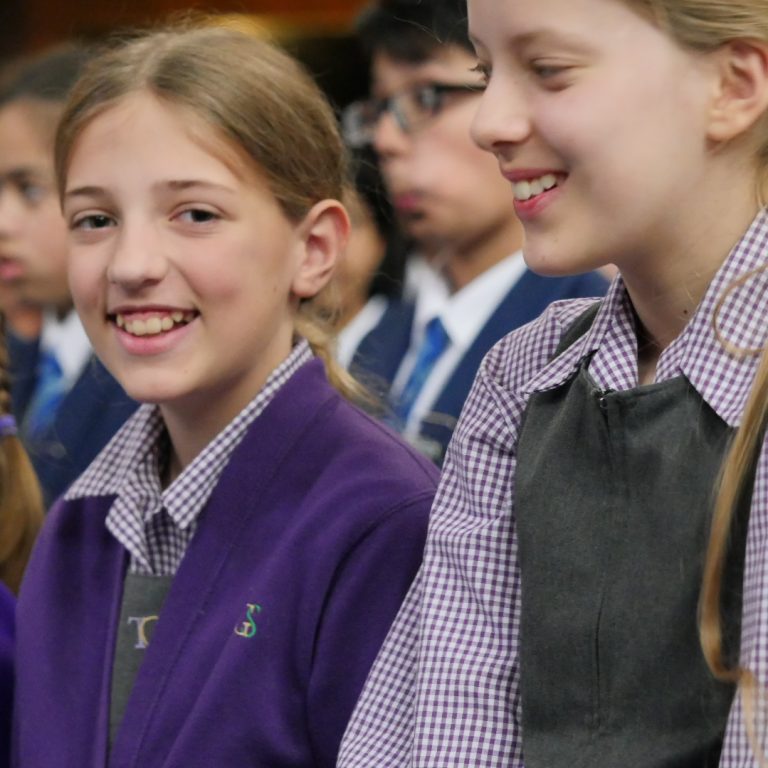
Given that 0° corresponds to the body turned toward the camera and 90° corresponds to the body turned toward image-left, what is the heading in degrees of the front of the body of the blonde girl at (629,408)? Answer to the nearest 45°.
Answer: approximately 45°

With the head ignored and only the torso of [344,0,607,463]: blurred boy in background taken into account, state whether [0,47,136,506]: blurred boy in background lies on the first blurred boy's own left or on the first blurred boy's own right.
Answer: on the first blurred boy's own right

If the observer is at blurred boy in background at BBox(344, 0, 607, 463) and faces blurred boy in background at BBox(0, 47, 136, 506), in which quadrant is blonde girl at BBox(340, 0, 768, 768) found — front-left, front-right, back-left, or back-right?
back-left

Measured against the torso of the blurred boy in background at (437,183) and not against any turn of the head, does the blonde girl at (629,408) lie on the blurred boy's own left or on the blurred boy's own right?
on the blurred boy's own left

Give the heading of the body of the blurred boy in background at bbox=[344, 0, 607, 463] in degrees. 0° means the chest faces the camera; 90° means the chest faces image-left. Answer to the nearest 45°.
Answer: approximately 45°

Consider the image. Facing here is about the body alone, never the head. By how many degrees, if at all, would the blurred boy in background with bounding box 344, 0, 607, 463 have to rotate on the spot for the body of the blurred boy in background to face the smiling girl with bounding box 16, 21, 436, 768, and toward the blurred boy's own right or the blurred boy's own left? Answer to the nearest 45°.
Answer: approximately 45° to the blurred boy's own left

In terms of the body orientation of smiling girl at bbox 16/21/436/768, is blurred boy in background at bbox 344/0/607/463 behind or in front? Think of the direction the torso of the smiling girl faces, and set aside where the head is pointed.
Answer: behind

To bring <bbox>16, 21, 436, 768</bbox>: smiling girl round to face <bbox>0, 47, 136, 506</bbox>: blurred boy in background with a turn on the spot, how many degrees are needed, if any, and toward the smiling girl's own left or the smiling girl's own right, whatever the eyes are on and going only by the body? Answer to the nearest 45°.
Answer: approximately 135° to the smiling girl's own right

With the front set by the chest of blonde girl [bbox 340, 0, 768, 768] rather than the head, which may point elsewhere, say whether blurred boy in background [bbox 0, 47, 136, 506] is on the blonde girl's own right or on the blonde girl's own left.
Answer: on the blonde girl's own right

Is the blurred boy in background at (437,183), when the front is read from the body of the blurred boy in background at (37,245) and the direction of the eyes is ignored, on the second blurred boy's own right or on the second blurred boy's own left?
on the second blurred boy's own left
